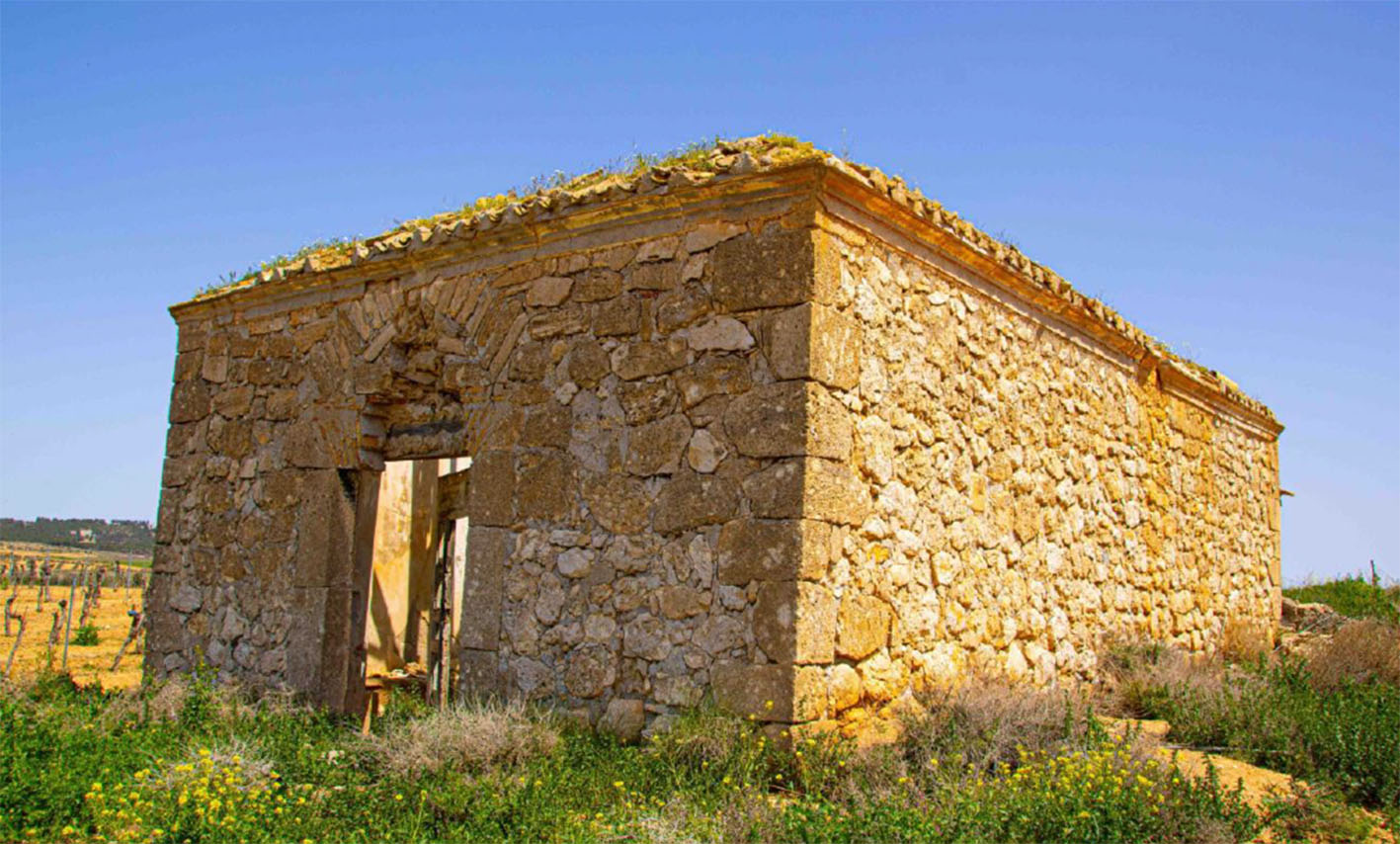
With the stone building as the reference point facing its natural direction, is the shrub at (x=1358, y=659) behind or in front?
behind

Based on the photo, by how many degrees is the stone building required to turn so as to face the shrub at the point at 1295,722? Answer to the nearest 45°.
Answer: approximately 135° to its left

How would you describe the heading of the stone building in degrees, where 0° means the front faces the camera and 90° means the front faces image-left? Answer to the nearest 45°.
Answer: approximately 45°

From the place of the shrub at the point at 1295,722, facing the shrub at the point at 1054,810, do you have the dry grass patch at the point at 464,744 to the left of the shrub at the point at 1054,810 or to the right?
right
